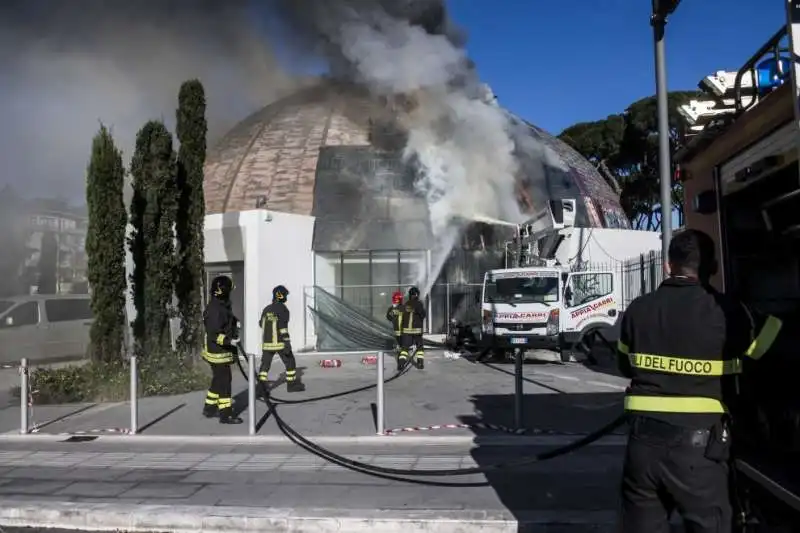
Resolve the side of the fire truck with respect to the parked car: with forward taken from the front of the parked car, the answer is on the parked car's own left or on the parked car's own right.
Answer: on the parked car's own left

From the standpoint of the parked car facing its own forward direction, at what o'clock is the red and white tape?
The red and white tape is roughly at 8 o'clock from the parked car.

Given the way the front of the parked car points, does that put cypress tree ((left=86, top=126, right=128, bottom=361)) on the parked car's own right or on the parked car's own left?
on the parked car's own left

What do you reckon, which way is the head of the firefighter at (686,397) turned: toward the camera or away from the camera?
away from the camera

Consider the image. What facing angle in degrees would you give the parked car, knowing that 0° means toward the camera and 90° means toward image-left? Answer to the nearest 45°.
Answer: approximately 90°

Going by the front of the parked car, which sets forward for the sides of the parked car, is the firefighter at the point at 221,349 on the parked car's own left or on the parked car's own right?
on the parked car's own left
